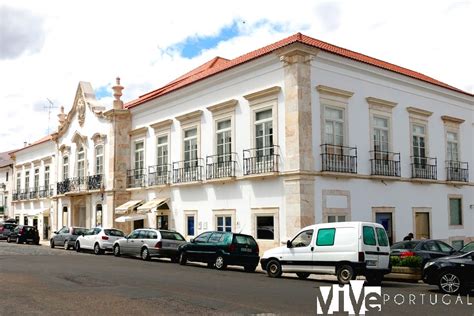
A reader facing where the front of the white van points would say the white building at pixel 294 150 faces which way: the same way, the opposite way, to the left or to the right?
to the left

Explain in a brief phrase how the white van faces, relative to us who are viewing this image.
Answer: facing away from the viewer and to the left of the viewer

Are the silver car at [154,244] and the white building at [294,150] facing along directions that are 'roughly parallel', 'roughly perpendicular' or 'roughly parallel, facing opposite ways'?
roughly perpendicular

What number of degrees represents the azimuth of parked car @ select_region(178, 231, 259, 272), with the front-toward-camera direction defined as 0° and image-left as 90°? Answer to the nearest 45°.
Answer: approximately 135°

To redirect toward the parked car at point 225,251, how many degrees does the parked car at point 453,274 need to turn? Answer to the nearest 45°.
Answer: approximately 45° to its right

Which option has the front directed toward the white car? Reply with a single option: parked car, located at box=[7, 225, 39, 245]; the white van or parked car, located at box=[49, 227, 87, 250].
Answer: the white van

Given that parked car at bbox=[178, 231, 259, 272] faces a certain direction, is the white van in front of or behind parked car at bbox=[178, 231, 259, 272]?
behind

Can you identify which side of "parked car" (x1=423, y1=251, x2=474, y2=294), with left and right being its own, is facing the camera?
left

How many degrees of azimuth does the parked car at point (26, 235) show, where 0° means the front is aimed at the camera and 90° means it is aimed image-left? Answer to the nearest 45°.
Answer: approximately 135°

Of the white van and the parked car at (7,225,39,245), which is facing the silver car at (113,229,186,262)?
the white van
